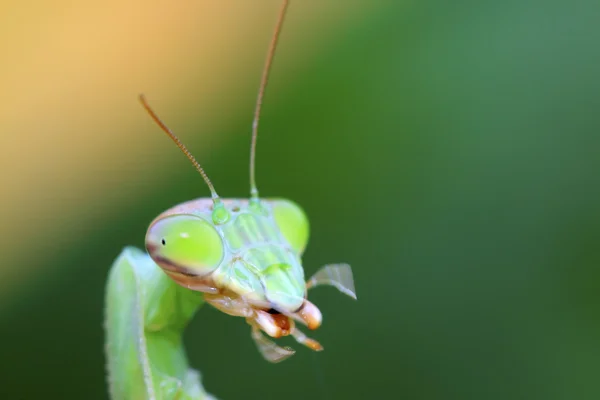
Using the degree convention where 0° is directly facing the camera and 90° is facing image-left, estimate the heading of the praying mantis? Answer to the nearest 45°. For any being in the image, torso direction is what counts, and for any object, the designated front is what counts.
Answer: approximately 315°
